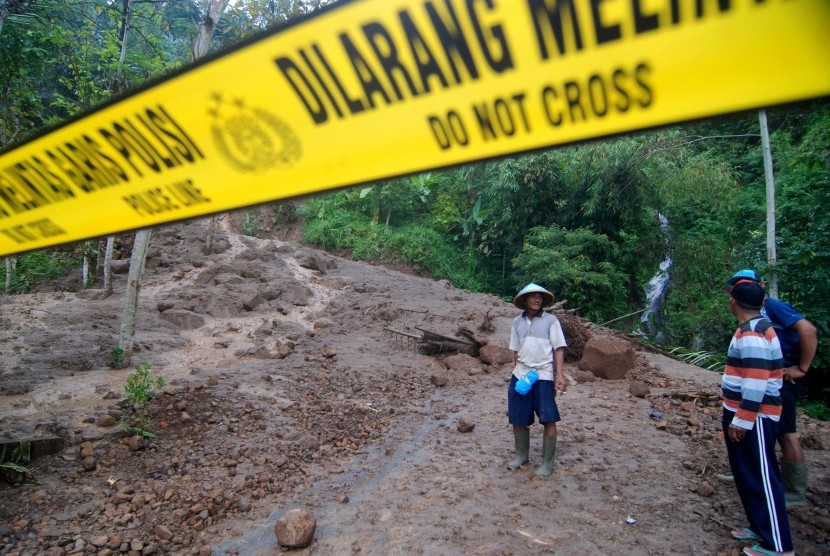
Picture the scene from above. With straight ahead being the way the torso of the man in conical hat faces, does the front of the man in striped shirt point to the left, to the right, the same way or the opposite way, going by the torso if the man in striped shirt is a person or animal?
to the right

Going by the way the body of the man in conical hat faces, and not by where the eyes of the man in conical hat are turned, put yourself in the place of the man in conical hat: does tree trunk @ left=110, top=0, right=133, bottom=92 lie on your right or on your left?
on your right

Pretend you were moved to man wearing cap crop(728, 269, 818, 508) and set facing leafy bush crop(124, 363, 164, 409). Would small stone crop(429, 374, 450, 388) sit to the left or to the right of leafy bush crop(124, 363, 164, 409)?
right

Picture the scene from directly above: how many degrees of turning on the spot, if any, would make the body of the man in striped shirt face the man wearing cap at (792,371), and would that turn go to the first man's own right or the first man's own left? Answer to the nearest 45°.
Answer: approximately 90° to the first man's own right

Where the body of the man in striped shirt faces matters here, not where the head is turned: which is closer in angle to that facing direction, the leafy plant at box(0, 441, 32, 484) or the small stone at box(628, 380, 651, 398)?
the leafy plant

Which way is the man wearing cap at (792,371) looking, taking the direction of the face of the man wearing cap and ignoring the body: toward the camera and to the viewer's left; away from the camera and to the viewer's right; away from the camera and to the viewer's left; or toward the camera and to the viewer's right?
away from the camera and to the viewer's left

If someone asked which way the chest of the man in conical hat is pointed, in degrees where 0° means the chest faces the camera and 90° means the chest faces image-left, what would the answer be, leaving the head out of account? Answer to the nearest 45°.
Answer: approximately 45°

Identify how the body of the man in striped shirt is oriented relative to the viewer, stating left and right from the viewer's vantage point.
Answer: facing to the left of the viewer

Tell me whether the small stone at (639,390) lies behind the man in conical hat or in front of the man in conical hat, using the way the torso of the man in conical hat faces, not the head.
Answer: behind

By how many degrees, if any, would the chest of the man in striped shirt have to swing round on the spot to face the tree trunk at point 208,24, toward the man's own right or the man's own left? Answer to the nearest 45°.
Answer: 0° — they already face it

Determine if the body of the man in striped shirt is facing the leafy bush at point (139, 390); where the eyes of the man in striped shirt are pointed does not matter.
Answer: yes
